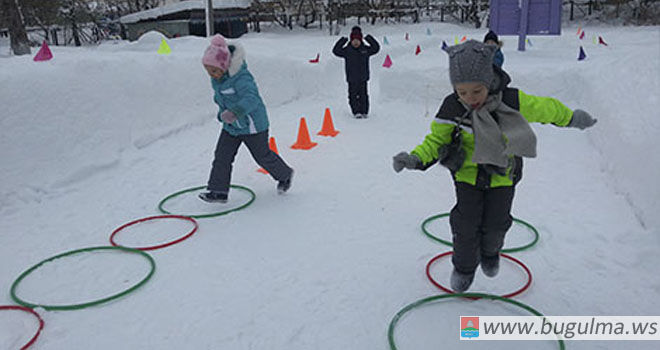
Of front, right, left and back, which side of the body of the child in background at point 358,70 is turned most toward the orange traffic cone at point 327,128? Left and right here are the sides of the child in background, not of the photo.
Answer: front

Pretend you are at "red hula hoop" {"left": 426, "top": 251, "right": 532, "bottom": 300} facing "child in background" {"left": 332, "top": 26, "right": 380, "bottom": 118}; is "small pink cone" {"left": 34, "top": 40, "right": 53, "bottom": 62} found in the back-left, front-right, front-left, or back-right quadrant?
front-left

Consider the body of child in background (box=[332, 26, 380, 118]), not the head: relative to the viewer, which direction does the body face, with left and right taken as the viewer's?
facing the viewer

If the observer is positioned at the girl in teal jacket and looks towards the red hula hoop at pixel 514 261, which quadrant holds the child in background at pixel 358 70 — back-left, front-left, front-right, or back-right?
back-left

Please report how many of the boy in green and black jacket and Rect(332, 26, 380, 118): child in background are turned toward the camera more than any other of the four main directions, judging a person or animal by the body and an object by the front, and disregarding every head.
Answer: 2

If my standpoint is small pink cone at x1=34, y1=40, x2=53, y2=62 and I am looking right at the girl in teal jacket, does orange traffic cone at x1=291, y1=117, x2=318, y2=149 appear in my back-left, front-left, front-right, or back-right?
front-left

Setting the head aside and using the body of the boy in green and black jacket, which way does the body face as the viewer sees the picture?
toward the camera

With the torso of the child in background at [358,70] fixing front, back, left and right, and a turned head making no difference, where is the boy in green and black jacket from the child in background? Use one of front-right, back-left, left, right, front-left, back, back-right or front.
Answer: front
